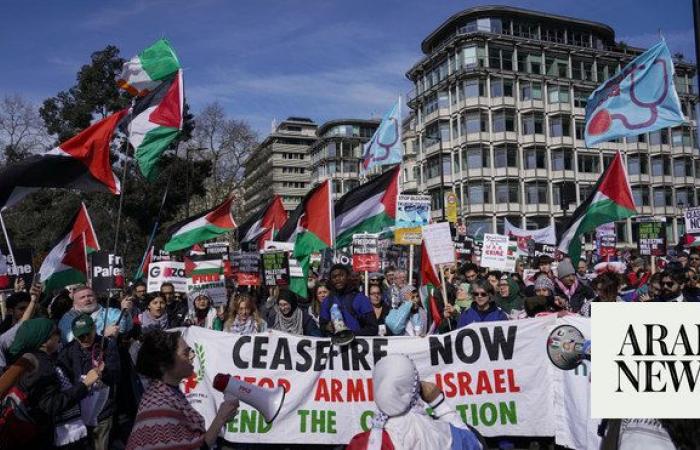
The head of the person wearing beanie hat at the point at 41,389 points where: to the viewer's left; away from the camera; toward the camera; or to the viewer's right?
to the viewer's right

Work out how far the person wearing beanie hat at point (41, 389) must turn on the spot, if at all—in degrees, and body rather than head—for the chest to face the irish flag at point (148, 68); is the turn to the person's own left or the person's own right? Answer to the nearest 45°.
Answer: approximately 90° to the person's own left

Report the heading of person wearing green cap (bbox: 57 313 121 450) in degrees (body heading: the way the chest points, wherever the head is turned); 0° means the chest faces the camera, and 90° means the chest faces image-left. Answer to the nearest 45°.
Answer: approximately 0°

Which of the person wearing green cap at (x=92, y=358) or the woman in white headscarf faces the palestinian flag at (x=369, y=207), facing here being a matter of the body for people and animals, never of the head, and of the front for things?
the woman in white headscarf

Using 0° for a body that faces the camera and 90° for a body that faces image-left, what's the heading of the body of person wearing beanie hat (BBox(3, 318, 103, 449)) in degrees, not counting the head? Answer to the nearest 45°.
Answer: approximately 270°

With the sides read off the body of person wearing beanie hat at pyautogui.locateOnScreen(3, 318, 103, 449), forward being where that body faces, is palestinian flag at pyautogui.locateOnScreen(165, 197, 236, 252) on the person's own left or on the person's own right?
on the person's own left

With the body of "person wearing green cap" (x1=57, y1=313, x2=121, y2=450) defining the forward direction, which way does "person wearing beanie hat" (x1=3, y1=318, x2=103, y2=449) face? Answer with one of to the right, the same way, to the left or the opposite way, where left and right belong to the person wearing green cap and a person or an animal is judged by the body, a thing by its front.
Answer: to the left

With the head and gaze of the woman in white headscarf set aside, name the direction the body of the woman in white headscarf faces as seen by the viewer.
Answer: away from the camera

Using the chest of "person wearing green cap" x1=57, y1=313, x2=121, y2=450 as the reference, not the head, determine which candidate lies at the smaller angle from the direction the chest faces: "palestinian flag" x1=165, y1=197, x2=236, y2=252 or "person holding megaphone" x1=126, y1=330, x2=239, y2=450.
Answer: the person holding megaphone

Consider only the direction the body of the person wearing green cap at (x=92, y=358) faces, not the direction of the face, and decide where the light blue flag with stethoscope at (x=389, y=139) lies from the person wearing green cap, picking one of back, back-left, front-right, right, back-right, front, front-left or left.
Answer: back-left

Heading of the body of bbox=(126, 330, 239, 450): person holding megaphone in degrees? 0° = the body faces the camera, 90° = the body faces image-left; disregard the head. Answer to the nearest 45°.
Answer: approximately 270°
